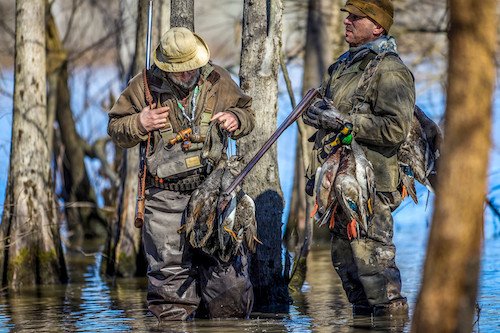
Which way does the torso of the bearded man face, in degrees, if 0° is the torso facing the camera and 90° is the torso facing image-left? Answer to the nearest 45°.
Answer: approximately 0°

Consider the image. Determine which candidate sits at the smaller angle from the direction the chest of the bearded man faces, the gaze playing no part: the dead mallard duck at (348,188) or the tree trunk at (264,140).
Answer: the dead mallard duck

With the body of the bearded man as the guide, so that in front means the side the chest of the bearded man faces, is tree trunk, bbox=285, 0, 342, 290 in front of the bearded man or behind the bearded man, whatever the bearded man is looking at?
behind
